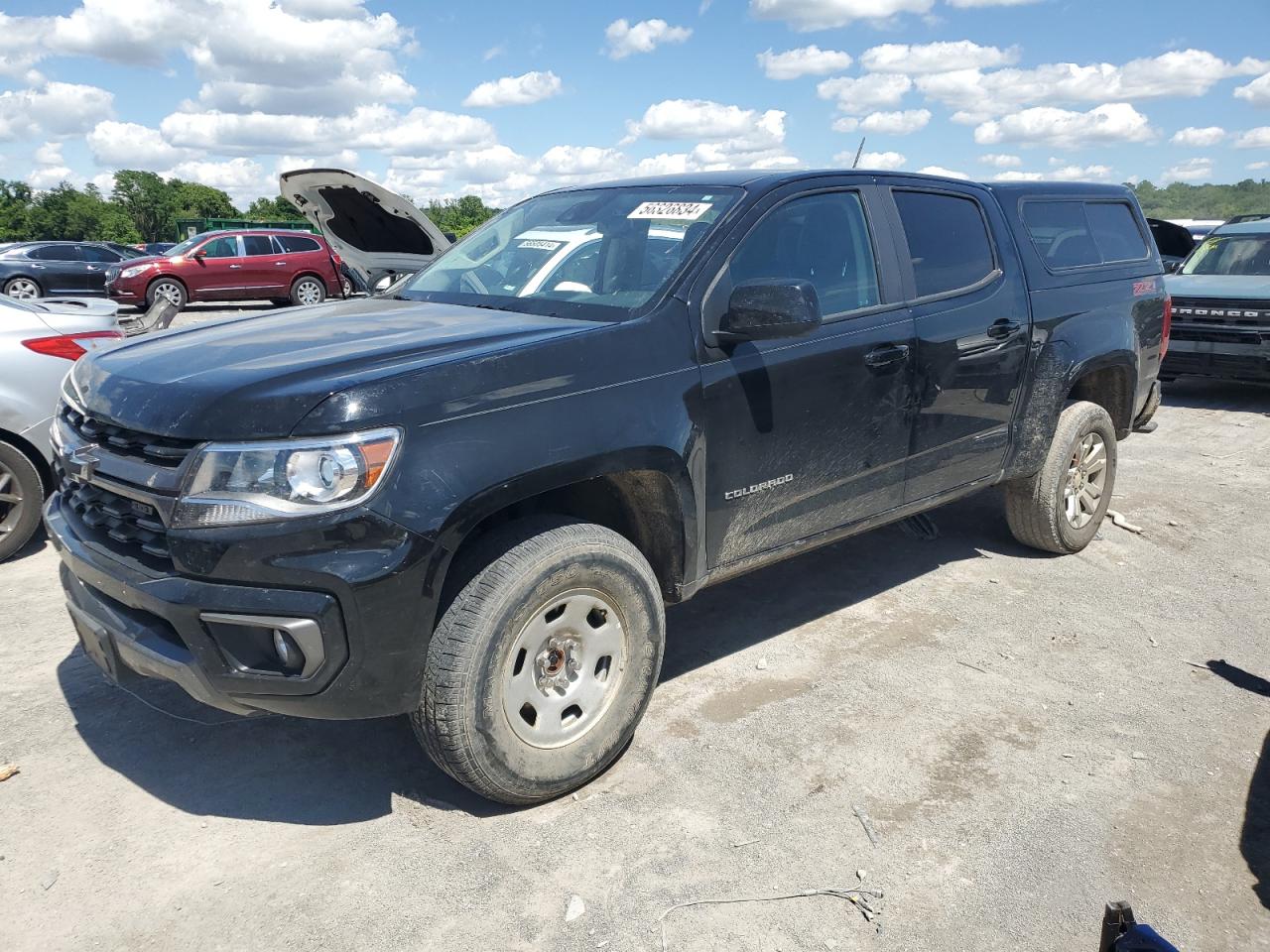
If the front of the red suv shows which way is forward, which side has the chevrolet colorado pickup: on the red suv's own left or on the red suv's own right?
on the red suv's own left

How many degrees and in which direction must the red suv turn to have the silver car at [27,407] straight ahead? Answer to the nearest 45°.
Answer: approximately 90° to its left

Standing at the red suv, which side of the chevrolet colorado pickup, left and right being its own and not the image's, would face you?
right

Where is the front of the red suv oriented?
to the viewer's left

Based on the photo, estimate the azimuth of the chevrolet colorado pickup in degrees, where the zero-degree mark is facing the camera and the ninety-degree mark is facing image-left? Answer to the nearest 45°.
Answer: approximately 45°
